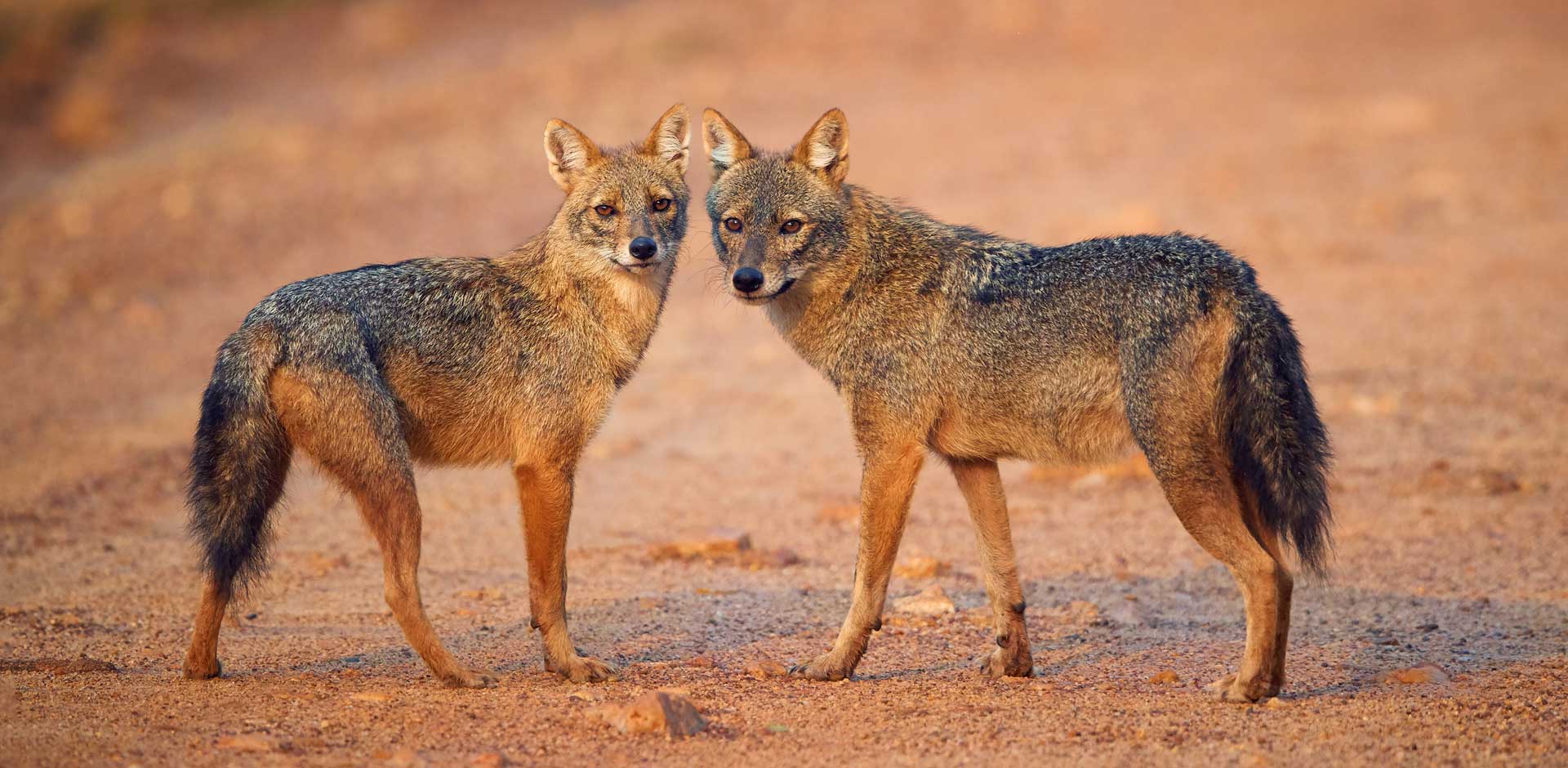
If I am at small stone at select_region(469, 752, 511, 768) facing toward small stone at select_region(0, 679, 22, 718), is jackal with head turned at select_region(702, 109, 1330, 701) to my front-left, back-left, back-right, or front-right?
back-right

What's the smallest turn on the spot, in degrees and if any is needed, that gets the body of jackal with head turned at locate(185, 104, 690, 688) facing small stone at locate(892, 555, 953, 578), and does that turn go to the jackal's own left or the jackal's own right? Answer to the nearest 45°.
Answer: approximately 45° to the jackal's own left

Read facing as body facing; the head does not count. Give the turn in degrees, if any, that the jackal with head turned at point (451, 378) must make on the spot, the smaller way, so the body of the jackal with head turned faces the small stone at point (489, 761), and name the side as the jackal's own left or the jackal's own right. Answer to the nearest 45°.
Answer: approximately 90° to the jackal's own right

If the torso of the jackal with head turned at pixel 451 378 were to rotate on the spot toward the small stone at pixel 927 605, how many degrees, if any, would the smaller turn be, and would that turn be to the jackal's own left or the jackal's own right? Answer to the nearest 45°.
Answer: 0° — it already faces it

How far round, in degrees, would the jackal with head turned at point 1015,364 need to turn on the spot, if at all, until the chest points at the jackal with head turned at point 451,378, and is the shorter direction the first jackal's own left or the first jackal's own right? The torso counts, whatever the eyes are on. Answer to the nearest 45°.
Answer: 0° — it already faces it

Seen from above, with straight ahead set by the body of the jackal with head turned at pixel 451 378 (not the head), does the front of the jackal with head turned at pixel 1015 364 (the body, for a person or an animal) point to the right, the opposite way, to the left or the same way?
the opposite way

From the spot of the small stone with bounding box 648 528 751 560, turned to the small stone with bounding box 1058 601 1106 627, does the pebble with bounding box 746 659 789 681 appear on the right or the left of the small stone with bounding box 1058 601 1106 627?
right

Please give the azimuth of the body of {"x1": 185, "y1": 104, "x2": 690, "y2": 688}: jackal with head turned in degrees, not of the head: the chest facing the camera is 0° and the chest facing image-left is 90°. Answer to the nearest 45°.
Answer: approximately 270°

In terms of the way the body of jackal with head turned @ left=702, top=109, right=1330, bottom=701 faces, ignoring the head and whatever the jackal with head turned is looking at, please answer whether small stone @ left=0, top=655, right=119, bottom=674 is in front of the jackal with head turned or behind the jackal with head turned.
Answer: in front

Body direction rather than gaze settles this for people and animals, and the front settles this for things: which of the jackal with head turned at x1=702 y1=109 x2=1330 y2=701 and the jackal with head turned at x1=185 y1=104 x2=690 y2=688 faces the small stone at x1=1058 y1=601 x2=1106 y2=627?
the jackal with head turned at x1=185 y1=104 x2=690 y2=688

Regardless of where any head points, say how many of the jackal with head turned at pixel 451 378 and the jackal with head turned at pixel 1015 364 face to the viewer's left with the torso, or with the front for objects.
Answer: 1

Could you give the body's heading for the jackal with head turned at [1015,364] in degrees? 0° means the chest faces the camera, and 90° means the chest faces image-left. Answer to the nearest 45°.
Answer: approximately 90°
